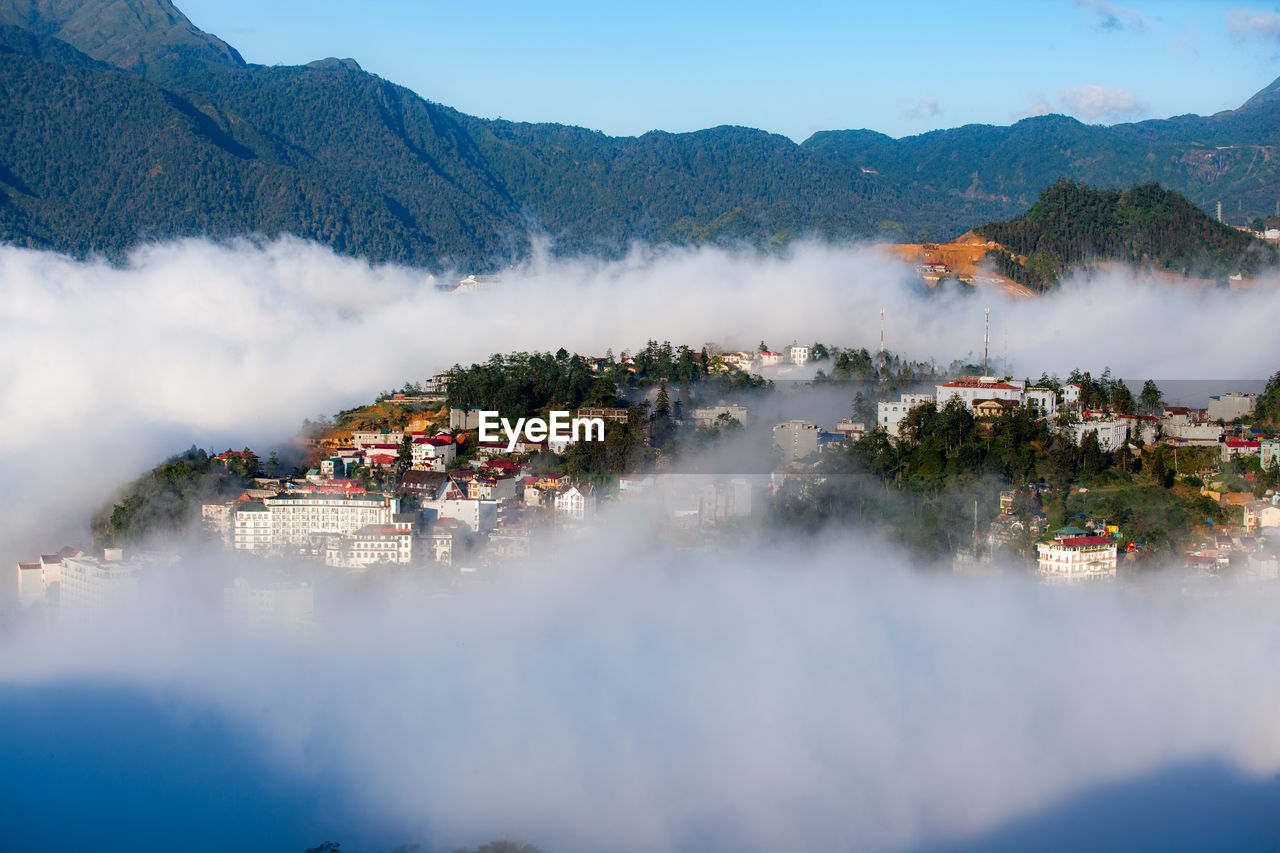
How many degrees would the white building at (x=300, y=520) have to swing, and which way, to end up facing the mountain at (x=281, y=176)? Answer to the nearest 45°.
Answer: approximately 180°

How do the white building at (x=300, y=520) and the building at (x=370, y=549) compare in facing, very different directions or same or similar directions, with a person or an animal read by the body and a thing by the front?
same or similar directions

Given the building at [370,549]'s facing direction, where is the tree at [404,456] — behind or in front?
behind

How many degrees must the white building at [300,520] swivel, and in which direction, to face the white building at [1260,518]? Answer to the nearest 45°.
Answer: approximately 90° to its left

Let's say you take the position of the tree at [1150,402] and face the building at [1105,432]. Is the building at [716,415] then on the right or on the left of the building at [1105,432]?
right

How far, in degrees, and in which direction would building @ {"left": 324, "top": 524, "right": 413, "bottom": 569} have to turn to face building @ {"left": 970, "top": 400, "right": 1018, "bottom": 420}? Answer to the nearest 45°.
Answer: approximately 90° to its left

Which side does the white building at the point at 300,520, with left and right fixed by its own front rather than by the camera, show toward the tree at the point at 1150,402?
left

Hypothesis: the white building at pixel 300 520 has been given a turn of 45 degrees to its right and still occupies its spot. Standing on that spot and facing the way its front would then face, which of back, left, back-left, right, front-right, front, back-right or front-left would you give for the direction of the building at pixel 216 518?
right

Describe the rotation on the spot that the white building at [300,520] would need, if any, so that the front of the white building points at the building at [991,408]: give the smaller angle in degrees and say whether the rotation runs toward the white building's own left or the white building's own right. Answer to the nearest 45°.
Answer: approximately 90° to the white building's own left

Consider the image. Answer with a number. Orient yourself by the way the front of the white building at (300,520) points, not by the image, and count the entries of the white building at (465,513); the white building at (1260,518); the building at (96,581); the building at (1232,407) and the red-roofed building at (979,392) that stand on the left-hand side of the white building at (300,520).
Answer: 4

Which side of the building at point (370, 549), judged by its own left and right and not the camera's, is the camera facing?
front

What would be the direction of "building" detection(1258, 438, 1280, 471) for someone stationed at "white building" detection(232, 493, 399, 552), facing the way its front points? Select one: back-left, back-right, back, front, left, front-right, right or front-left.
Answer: left

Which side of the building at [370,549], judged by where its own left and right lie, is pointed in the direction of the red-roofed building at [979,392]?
left

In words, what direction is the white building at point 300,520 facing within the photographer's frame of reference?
facing the viewer

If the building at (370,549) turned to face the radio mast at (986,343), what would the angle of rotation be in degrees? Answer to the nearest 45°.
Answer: approximately 135° to its left

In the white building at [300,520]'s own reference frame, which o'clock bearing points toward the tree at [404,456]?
The tree is roughly at 7 o'clock from the white building.

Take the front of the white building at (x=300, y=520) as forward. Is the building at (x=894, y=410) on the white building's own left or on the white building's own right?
on the white building's own left

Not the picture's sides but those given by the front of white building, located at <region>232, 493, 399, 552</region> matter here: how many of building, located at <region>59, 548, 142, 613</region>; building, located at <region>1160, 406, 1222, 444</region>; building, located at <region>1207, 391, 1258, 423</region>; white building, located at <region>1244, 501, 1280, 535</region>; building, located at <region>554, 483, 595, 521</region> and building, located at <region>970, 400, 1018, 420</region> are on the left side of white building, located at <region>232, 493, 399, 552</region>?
5
